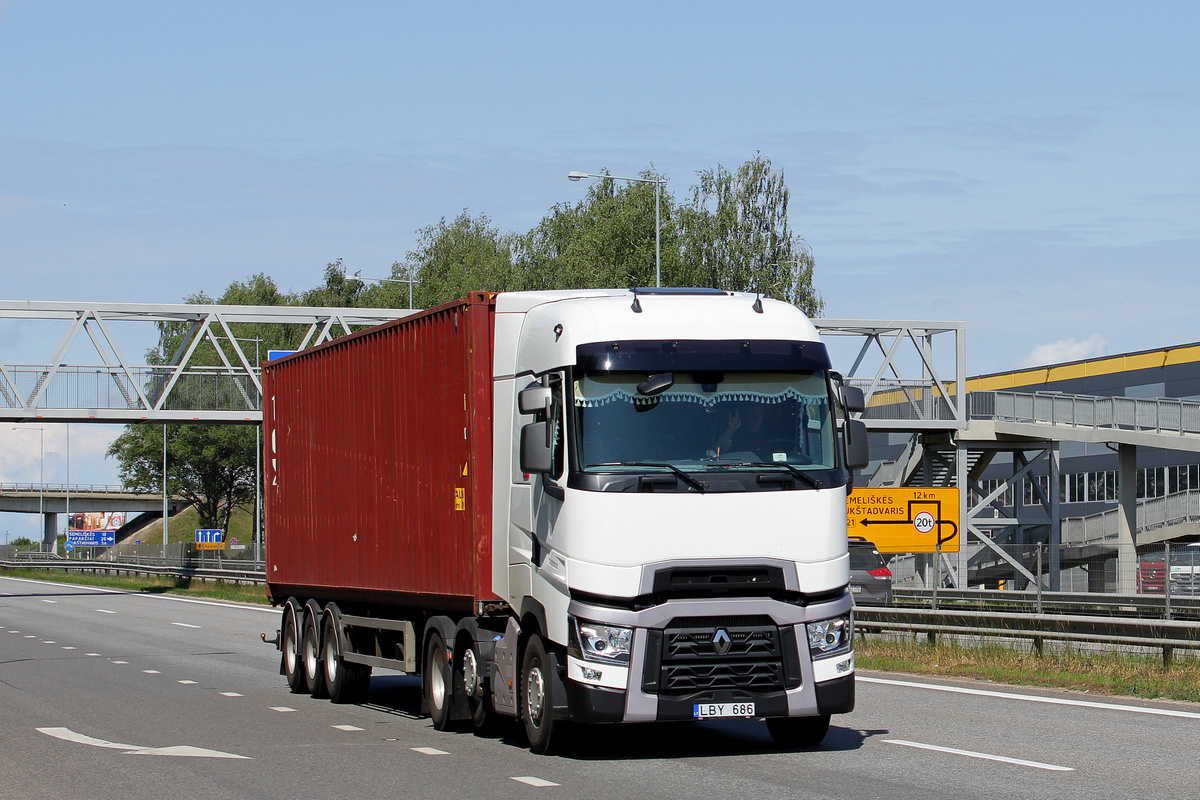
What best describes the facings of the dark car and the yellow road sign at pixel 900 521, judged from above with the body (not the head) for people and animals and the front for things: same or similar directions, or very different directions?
very different directions

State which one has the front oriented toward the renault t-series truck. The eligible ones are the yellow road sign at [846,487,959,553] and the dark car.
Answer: the yellow road sign

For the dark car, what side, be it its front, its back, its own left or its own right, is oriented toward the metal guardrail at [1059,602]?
right

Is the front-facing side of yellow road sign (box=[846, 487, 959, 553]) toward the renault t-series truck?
yes

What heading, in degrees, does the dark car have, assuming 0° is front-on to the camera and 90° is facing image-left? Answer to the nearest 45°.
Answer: approximately 180°

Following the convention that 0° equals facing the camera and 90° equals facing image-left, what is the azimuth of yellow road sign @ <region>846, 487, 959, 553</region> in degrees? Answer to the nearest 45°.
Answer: approximately 0°

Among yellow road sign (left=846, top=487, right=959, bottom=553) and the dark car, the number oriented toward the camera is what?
1
